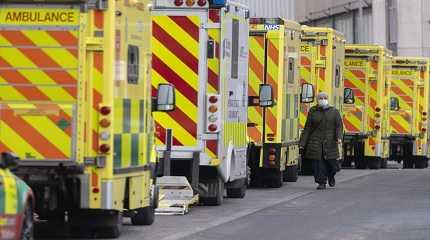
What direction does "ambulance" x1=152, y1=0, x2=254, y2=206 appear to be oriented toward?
away from the camera

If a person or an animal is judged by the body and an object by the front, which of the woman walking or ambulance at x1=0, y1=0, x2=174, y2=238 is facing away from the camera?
the ambulance

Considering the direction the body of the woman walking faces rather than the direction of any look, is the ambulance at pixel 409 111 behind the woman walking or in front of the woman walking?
behind

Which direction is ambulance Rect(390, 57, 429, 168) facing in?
away from the camera

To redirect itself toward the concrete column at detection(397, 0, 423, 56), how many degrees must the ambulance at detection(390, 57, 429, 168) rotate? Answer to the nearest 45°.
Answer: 0° — it already faces it

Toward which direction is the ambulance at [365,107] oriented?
away from the camera

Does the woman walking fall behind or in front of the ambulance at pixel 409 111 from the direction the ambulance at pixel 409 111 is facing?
behind

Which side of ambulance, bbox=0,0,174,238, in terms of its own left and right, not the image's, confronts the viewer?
back

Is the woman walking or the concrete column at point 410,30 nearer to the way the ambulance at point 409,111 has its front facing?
the concrete column

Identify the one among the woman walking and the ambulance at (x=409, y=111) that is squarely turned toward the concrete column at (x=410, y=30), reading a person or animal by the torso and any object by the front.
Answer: the ambulance
